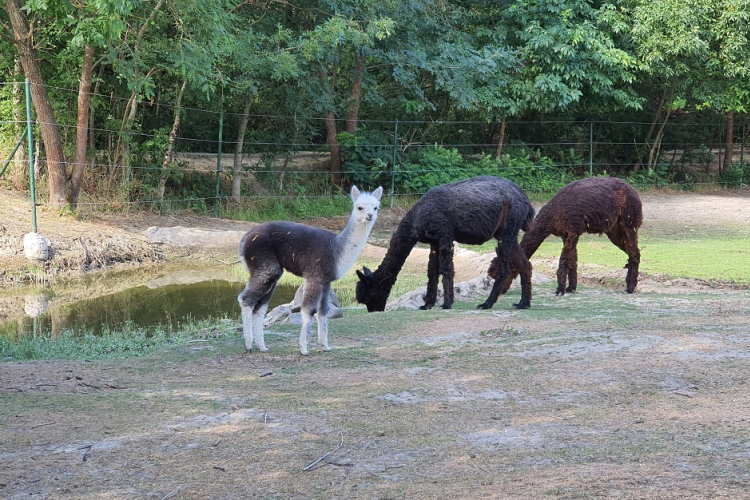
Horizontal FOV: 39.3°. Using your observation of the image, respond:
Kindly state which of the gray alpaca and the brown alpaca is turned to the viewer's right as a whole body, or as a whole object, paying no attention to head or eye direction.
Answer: the gray alpaca

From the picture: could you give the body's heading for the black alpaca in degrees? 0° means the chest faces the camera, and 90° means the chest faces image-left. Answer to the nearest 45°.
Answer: approximately 90°

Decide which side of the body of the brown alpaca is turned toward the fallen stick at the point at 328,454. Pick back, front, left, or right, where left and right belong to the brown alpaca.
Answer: left

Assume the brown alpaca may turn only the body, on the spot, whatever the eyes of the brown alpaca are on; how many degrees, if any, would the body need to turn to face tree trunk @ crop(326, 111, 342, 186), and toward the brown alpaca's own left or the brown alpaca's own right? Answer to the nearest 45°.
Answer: approximately 45° to the brown alpaca's own right

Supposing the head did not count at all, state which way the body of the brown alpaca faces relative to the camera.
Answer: to the viewer's left

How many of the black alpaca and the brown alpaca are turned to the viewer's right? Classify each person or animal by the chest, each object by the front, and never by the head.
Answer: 0

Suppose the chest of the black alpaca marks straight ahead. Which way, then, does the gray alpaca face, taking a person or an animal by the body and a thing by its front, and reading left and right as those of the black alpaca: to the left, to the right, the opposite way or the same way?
the opposite way

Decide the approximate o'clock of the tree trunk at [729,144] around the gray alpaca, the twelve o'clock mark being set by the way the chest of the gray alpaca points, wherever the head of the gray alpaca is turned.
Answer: The tree trunk is roughly at 10 o'clock from the gray alpaca.

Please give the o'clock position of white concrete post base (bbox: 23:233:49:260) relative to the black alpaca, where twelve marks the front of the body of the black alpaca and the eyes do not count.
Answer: The white concrete post base is roughly at 1 o'clock from the black alpaca.

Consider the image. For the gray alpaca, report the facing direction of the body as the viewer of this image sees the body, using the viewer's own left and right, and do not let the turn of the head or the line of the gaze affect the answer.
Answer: facing to the right of the viewer

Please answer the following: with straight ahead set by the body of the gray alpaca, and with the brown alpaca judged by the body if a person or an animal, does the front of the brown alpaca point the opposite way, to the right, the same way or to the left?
the opposite way

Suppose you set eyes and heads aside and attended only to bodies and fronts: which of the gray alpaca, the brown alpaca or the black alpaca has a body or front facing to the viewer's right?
the gray alpaca

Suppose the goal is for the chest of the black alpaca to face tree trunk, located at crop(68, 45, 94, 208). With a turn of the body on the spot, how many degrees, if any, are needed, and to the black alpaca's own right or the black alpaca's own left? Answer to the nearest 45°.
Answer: approximately 45° to the black alpaca's own right

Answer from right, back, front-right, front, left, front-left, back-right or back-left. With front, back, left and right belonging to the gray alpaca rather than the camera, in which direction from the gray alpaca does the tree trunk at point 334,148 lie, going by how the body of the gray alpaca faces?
left
